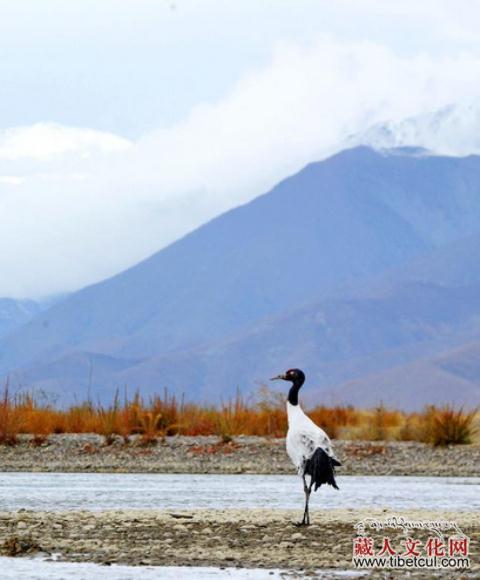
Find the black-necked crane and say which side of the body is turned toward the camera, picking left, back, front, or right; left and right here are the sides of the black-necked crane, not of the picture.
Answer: left
